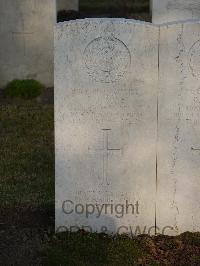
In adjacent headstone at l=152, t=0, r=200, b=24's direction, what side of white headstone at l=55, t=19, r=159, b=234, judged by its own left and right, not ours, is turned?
back

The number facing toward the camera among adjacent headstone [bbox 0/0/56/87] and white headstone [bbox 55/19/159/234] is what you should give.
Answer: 2

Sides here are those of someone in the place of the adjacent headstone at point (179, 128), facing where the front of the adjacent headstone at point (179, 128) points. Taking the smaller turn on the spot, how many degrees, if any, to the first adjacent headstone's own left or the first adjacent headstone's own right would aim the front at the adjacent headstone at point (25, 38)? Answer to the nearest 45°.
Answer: approximately 135° to the first adjacent headstone's own right

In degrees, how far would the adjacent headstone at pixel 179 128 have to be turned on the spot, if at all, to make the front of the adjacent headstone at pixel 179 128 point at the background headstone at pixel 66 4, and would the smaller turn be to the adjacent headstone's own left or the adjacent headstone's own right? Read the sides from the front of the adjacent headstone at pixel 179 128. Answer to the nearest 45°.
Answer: approximately 180°

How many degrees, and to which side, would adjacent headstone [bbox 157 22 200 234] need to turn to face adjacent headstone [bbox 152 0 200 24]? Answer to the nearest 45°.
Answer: approximately 180°

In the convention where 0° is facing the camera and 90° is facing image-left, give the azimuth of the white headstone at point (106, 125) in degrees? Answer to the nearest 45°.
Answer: approximately 0°

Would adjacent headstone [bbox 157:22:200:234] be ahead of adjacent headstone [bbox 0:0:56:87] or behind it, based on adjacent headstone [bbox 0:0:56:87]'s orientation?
ahead

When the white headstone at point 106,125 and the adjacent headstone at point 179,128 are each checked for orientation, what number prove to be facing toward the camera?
2

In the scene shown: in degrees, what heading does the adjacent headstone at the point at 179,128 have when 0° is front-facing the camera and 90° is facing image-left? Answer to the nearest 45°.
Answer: approximately 0°

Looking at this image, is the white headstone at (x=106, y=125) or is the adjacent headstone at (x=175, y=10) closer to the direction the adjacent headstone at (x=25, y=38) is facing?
the white headstone
